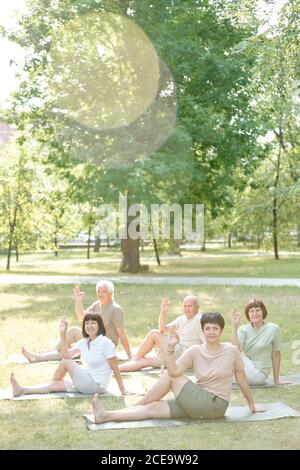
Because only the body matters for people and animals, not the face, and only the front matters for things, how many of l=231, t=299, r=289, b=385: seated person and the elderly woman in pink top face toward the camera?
2

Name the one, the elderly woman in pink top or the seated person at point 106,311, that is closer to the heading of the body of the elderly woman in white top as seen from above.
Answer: the elderly woman in pink top

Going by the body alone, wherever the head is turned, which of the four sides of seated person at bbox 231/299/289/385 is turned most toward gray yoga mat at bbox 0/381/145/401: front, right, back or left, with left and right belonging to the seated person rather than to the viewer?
right

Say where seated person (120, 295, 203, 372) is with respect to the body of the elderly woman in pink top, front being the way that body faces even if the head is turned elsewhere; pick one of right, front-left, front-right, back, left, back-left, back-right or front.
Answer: back

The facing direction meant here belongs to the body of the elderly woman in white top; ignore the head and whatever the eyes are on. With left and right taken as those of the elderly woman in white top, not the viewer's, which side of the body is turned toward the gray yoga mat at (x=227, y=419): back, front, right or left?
left

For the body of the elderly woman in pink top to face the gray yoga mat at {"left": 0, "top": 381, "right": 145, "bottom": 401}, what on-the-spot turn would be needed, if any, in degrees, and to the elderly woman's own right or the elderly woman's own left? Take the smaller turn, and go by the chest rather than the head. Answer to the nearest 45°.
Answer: approximately 135° to the elderly woman's own right

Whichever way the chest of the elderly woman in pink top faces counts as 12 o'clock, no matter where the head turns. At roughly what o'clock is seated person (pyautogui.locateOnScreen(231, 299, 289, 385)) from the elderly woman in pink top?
The seated person is roughly at 7 o'clock from the elderly woman in pink top.

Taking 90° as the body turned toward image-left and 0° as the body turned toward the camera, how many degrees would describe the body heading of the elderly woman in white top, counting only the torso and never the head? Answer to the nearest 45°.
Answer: approximately 45°

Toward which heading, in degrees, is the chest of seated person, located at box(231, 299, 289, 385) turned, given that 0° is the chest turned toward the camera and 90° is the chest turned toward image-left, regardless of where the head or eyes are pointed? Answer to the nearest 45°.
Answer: approximately 0°

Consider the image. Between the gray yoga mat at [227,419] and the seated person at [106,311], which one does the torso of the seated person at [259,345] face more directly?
the gray yoga mat

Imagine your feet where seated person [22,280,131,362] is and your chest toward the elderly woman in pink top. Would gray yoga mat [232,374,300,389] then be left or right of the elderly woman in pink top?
left
